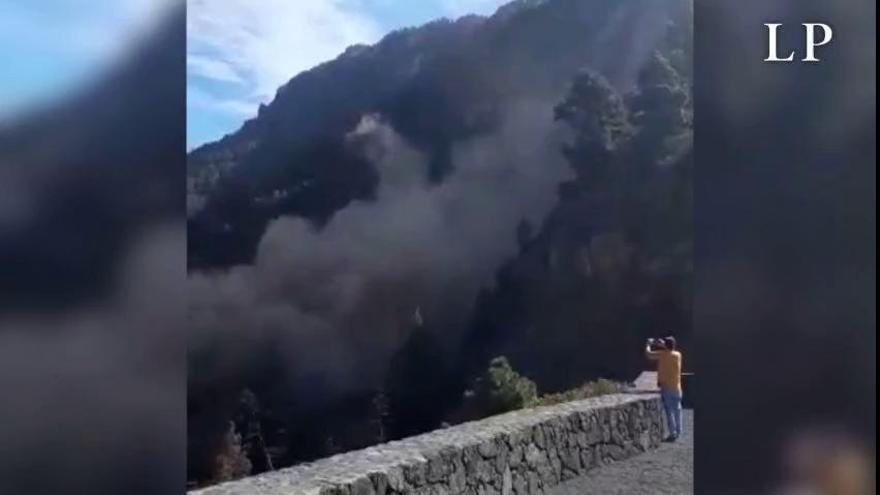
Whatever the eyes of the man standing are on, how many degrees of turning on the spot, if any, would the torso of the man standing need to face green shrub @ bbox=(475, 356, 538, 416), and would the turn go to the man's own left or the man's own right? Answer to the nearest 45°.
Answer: approximately 45° to the man's own left

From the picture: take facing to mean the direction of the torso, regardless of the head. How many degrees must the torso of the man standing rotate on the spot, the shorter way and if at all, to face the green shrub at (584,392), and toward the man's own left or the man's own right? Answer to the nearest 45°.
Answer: approximately 45° to the man's own left

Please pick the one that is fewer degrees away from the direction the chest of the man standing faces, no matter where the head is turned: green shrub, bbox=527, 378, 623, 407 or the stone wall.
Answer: the green shrub

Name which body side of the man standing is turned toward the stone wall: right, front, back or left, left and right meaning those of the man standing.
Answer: left

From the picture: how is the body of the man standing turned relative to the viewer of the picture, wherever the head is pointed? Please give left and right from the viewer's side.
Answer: facing away from the viewer and to the left of the viewer

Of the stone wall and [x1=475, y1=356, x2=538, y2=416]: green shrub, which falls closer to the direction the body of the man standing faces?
the green shrub
